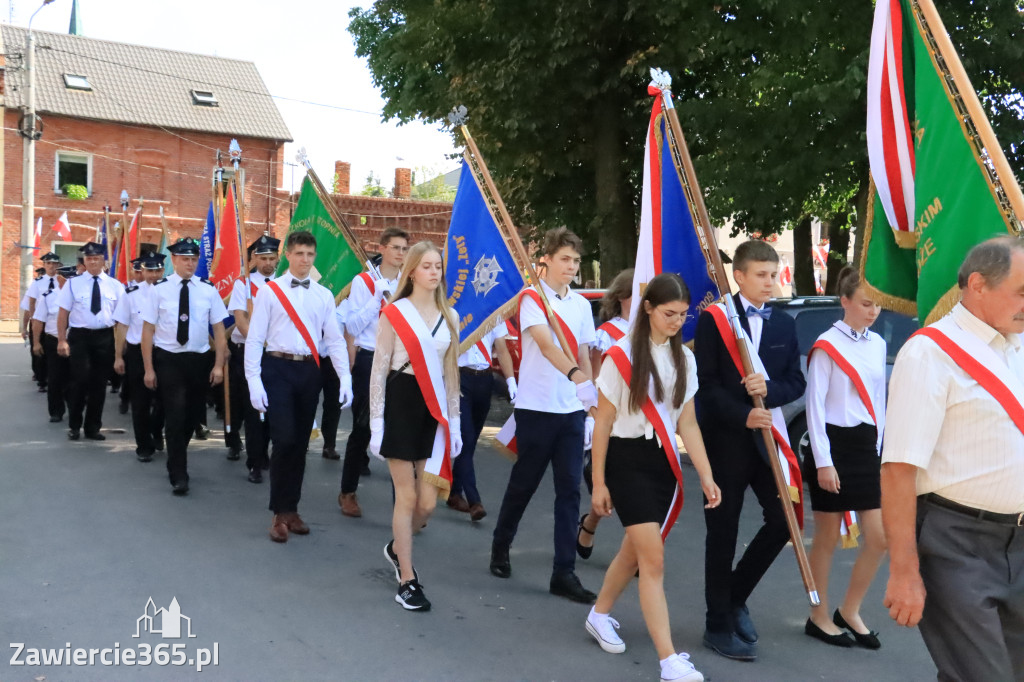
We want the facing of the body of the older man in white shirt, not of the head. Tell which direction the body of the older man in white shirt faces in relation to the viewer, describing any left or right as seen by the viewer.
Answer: facing the viewer and to the right of the viewer

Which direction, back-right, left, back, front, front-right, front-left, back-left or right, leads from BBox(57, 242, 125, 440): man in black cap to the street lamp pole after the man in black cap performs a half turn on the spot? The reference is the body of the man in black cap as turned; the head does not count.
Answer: front

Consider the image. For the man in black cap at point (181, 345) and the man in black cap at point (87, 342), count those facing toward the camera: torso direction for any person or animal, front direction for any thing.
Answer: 2

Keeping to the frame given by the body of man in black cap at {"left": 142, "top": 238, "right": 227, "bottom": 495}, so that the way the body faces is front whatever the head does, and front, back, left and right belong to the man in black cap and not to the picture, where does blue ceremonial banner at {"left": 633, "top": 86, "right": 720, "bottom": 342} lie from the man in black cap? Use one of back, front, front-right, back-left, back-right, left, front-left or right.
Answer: front-left

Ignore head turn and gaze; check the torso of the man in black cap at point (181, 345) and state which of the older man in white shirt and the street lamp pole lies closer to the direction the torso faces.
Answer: the older man in white shirt

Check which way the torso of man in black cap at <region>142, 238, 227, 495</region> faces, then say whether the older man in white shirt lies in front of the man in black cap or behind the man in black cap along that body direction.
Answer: in front

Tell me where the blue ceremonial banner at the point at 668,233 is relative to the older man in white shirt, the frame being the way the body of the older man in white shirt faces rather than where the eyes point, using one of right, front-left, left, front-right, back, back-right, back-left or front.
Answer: back

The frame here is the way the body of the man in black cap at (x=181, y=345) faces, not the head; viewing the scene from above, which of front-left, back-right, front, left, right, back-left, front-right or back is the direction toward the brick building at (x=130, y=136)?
back

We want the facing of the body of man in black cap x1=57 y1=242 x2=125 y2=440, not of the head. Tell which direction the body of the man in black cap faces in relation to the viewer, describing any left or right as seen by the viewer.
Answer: facing the viewer

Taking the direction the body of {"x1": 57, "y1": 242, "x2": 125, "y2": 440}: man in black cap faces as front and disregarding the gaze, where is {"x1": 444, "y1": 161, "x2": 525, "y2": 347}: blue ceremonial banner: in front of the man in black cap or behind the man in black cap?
in front

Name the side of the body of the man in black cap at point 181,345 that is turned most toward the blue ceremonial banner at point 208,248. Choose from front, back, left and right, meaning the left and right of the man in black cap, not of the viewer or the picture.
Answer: back

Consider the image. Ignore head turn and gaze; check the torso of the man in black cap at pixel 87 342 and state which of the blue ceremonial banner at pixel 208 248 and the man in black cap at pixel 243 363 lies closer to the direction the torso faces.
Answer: the man in black cap
